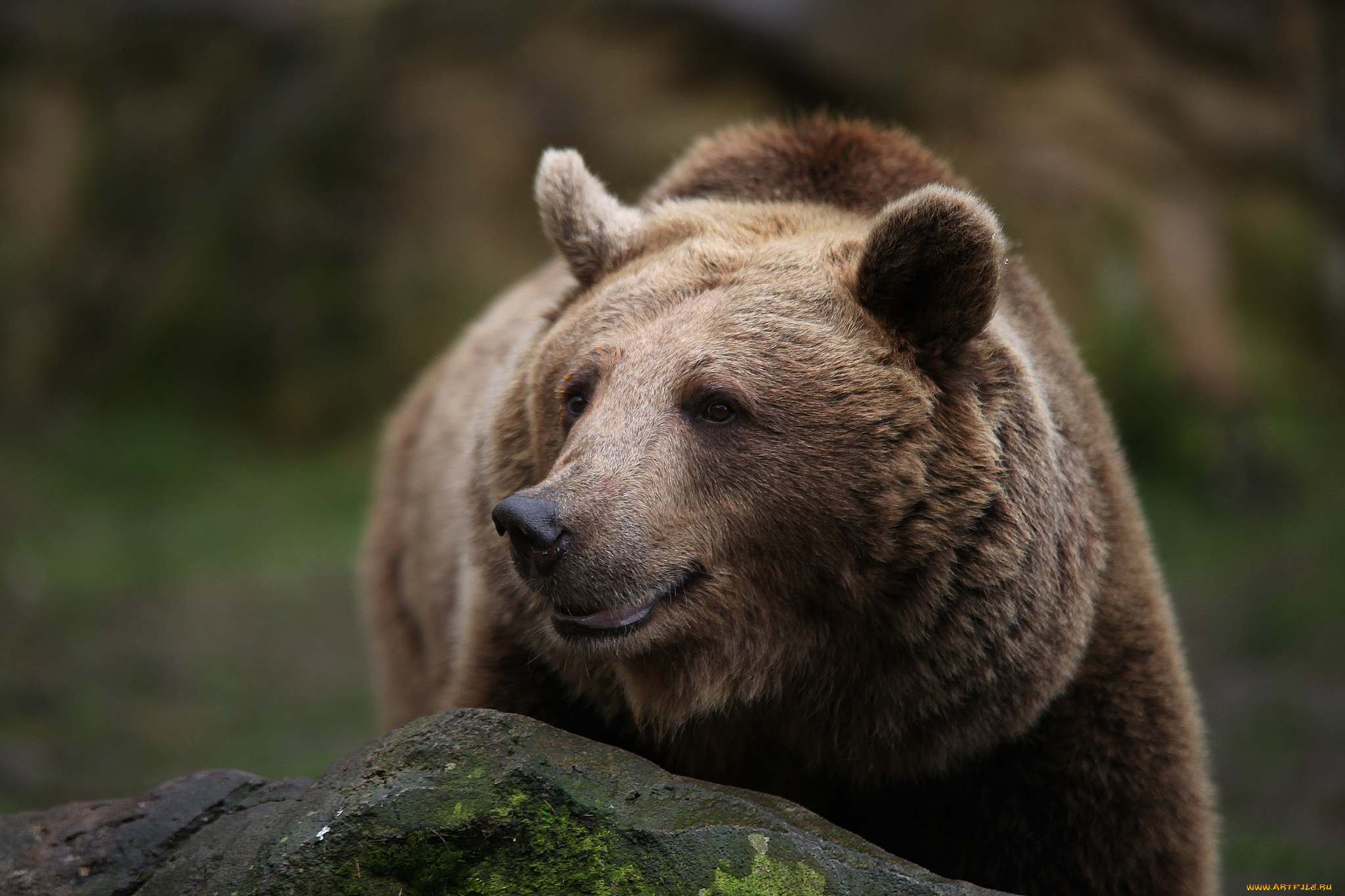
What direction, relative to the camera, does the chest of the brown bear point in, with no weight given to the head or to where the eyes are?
toward the camera
